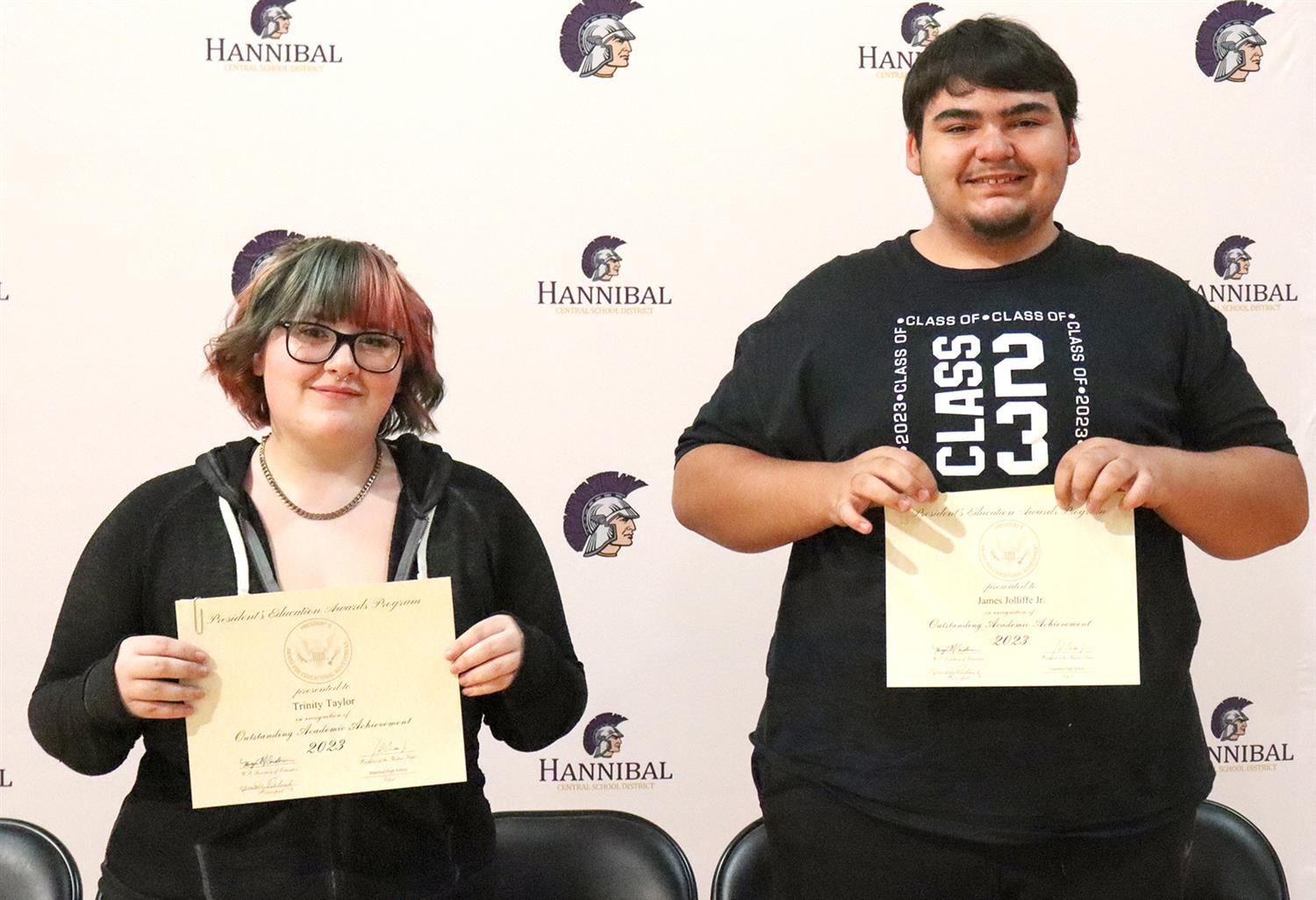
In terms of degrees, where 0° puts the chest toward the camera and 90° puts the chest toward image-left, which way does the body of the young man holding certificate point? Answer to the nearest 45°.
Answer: approximately 0°

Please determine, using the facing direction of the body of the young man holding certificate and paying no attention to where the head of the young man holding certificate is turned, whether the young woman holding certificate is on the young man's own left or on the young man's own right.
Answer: on the young man's own right

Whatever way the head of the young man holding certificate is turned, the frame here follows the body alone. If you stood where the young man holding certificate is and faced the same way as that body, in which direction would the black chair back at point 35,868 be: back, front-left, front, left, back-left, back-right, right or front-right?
right

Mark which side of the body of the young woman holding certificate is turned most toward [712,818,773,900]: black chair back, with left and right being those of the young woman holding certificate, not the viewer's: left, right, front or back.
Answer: left

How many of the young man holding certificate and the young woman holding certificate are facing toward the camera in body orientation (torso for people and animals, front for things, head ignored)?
2

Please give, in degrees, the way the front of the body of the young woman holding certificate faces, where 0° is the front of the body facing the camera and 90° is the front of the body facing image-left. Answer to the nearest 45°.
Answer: approximately 0°

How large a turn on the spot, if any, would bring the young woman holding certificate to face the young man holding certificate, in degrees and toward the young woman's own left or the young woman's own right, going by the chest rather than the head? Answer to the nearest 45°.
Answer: approximately 90° to the young woman's own left
